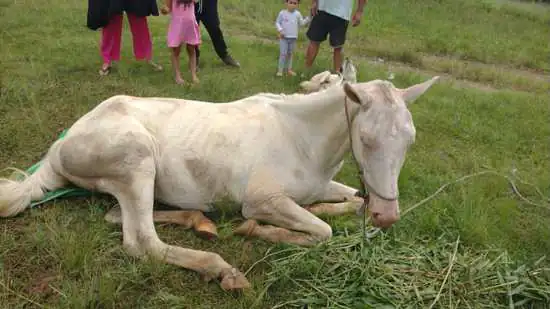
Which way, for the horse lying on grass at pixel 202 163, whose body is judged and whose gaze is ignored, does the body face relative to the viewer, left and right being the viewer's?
facing to the right of the viewer

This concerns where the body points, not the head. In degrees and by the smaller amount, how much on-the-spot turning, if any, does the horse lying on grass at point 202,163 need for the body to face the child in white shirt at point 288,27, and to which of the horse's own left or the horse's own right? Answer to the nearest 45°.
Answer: approximately 90° to the horse's own left

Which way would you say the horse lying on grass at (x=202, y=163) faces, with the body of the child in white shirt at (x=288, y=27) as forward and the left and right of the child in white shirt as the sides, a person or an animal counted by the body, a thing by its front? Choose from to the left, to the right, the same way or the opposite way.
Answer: to the left

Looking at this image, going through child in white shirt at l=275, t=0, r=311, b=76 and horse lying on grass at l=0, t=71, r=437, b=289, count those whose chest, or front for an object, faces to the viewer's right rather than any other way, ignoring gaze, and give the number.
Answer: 1

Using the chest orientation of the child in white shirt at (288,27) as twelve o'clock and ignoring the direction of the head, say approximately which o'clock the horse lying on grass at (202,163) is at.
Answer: The horse lying on grass is roughly at 12 o'clock from the child in white shirt.

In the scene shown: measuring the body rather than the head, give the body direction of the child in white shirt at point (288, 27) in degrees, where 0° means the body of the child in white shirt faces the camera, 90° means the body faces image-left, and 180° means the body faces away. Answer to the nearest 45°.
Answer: approximately 0°
